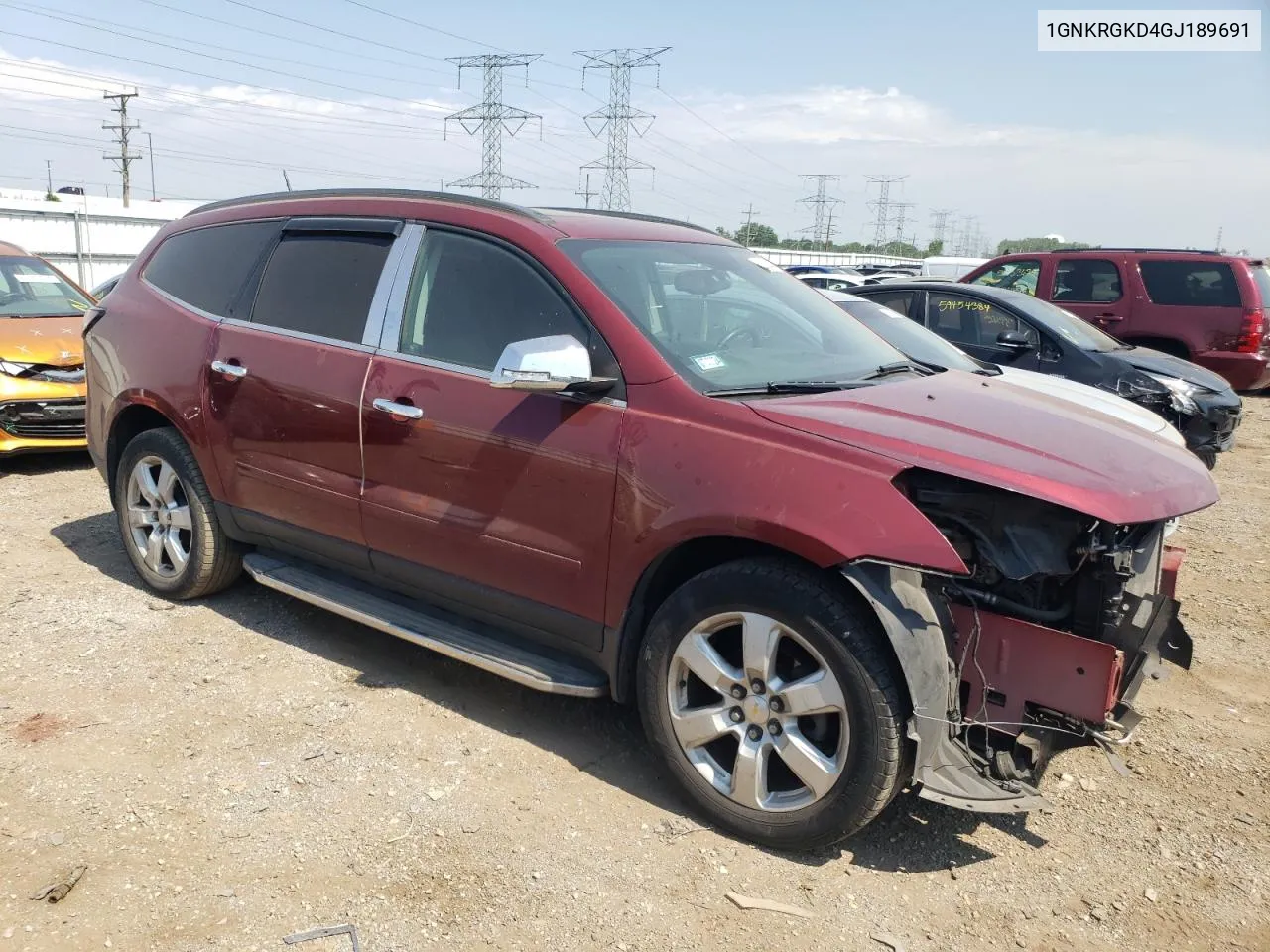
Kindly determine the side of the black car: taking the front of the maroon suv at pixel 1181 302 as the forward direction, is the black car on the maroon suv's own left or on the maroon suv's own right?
on the maroon suv's own left

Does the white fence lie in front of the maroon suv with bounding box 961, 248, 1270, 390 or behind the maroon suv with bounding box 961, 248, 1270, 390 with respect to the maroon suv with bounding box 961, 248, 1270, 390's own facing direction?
in front

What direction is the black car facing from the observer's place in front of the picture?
facing the viewer and to the right of the viewer

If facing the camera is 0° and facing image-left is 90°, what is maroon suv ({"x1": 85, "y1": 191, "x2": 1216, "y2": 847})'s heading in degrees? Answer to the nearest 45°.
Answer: approximately 315°

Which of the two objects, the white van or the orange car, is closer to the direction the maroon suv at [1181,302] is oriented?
the white van

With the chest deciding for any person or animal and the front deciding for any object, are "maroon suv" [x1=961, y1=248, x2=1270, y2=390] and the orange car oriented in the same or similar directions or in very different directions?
very different directions

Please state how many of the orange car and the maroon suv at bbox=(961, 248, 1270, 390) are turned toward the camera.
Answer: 1

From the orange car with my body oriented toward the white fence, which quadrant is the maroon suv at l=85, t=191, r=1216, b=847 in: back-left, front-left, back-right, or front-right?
back-right

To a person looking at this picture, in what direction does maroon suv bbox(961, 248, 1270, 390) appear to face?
facing away from the viewer and to the left of the viewer

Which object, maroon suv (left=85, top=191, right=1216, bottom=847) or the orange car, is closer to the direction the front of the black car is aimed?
the maroon suv

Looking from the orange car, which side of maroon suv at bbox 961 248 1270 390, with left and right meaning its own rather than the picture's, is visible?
left
